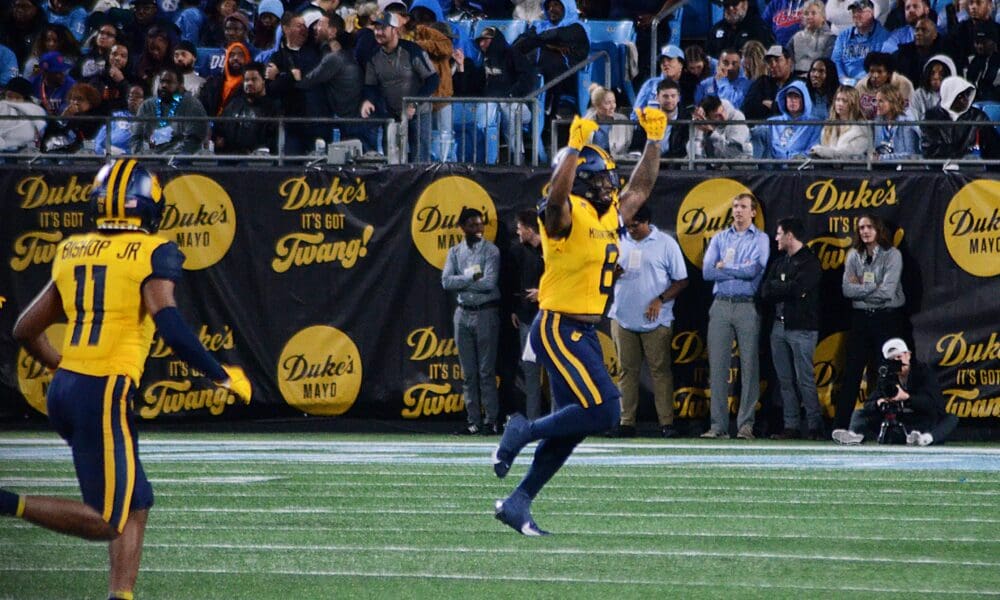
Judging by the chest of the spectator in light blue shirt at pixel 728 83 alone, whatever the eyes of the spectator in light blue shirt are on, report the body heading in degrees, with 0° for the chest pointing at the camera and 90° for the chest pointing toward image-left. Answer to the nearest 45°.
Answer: approximately 0°

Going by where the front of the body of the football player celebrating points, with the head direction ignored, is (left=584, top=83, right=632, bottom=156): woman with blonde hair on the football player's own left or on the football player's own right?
on the football player's own left

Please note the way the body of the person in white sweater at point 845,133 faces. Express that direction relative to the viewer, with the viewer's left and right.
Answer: facing the viewer and to the left of the viewer

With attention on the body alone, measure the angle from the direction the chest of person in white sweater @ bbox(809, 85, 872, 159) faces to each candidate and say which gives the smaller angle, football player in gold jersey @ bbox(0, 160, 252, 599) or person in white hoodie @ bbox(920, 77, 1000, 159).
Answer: the football player in gold jersey

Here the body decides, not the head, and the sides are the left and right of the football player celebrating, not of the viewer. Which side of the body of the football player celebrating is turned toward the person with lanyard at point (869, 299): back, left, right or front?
left

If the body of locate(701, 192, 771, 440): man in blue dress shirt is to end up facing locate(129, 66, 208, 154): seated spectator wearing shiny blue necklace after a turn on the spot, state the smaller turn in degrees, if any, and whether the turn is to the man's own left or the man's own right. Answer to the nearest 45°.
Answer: approximately 90° to the man's own right

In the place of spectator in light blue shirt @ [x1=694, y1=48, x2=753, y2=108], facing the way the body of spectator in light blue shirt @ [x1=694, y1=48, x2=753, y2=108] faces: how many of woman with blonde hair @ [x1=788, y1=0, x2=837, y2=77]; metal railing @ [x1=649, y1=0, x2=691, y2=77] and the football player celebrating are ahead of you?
1

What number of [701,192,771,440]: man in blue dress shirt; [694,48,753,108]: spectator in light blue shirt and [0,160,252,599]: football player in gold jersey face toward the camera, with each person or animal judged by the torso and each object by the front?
2
